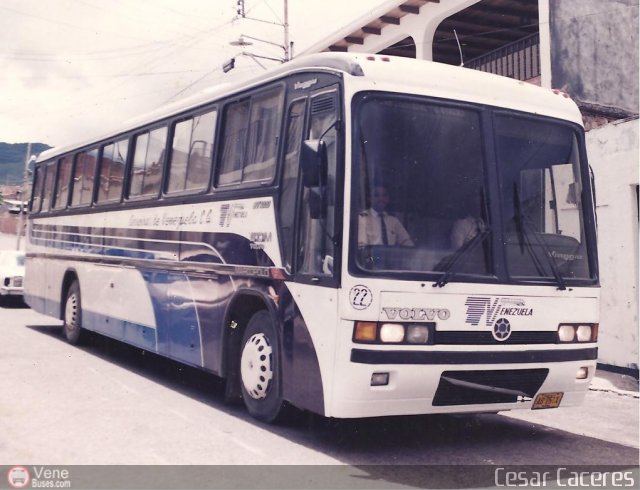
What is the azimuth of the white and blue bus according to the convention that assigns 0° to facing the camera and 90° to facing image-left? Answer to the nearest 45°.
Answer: approximately 315°

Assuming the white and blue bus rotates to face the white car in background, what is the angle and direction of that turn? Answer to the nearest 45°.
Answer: approximately 180°

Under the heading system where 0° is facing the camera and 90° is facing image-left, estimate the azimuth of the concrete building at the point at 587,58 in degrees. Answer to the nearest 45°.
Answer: approximately 45°

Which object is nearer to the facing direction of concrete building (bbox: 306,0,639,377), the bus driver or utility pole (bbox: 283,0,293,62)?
the bus driver

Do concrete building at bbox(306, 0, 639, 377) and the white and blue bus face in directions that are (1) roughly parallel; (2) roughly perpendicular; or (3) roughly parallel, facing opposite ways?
roughly perpendicular

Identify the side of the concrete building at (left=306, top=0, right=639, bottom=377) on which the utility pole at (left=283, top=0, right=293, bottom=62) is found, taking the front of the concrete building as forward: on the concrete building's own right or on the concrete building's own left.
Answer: on the concrete building's own right

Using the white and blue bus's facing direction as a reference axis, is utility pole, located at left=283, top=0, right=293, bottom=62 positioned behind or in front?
behind

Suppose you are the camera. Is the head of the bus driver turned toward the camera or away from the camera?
toward the camera

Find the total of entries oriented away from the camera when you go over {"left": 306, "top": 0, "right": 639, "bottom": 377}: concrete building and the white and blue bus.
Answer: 0

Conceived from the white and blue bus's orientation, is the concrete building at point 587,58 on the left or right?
on its left

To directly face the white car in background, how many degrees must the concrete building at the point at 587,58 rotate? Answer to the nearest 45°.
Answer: approximately 45° to its right
